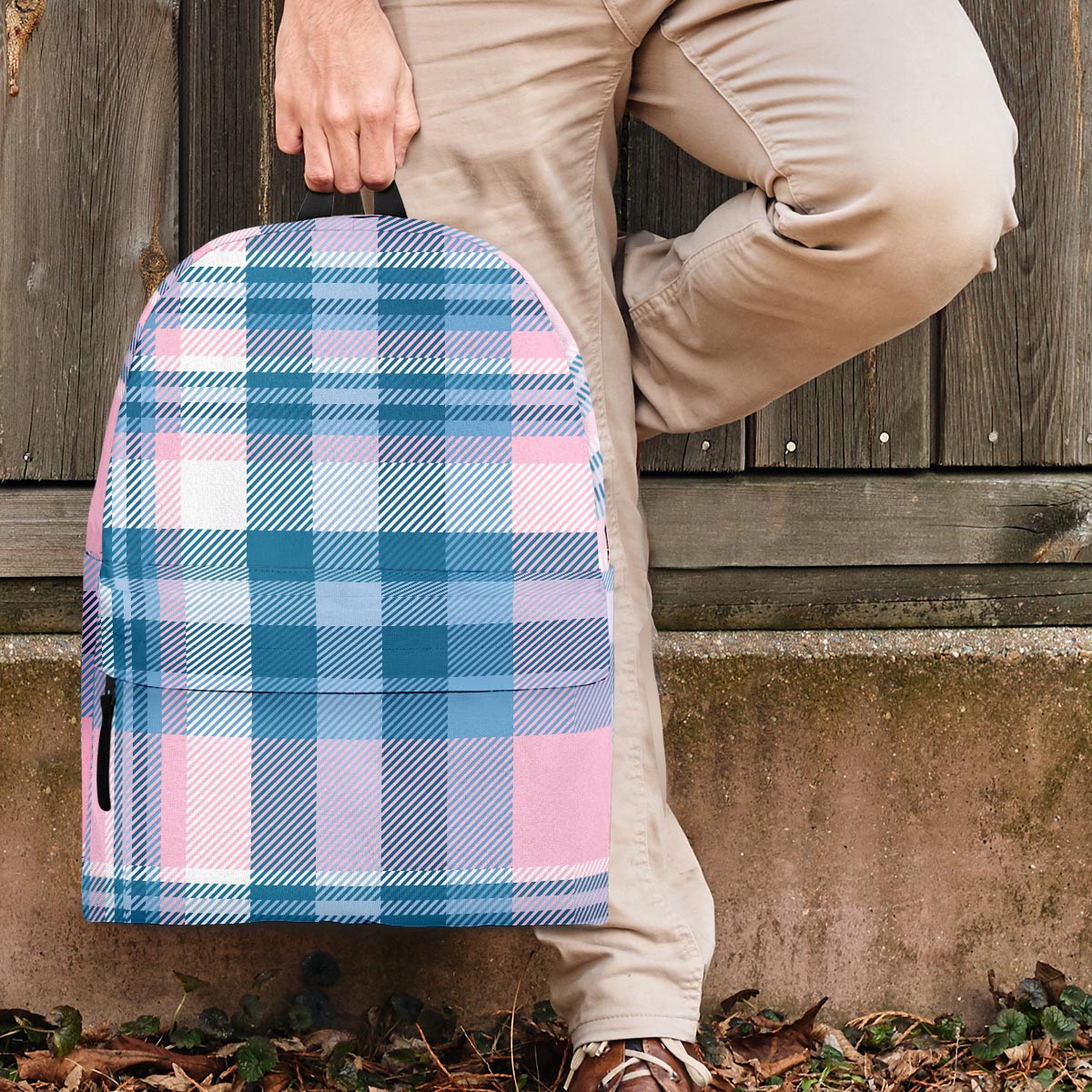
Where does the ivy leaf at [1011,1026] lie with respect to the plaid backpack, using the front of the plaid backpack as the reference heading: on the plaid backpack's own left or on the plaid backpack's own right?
on the plaid backpack's own left

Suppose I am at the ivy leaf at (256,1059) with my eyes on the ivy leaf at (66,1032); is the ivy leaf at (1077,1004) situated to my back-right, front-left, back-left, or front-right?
back-right

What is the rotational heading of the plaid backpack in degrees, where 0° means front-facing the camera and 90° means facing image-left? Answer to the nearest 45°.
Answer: approximately 0°
